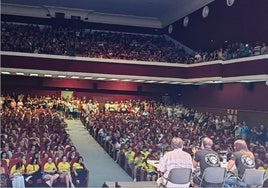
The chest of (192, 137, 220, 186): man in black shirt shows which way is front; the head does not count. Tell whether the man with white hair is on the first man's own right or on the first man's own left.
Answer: on the first man's own left

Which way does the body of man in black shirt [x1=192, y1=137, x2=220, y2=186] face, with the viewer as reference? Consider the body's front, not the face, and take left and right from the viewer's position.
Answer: facing away from the viewer and to the left of the viewer

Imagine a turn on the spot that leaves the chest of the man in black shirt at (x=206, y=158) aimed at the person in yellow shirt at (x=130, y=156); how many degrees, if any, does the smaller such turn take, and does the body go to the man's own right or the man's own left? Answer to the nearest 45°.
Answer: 0° — they already face them

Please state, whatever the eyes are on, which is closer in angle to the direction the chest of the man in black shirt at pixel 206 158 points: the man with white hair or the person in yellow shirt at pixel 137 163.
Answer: the person in yellow shirt
